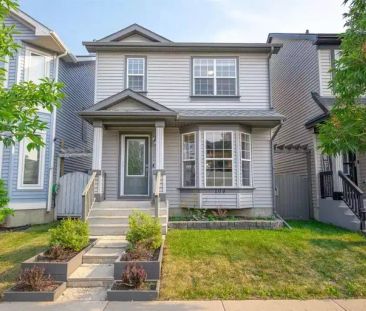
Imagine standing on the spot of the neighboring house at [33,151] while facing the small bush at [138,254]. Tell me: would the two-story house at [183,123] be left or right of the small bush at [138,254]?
left

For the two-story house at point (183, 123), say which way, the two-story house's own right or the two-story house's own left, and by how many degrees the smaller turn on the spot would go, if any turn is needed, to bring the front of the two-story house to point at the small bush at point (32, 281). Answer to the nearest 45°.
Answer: approximately 45° to the two-story house's own right

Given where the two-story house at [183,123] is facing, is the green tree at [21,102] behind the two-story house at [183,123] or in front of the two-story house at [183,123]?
in front

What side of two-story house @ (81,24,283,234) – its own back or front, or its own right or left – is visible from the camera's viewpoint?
front

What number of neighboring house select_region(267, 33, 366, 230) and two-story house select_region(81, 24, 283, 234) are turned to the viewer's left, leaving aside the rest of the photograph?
0

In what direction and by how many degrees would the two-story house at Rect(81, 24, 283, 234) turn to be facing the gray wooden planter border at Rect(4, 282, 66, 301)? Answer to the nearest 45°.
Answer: approximately 45° to its right

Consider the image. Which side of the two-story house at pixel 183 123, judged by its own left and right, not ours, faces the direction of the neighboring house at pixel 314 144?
left

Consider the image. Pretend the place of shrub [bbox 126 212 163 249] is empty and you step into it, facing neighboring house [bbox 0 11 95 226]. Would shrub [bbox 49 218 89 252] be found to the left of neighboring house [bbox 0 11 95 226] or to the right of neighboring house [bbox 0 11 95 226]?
left

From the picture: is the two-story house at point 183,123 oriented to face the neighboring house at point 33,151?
no

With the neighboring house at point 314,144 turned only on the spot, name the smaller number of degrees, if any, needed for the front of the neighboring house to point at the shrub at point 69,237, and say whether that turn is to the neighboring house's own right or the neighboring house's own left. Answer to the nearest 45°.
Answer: approximately 90° to the neighboring house's own right

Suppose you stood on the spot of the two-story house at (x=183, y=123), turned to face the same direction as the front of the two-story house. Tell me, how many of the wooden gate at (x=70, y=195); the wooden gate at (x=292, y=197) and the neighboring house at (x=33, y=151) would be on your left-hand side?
1

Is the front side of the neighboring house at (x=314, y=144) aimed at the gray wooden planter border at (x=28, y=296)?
no

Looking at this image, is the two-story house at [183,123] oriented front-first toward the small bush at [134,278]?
yes

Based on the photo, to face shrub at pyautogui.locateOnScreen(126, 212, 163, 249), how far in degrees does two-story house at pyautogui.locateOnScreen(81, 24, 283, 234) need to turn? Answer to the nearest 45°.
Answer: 0° — it already faces it

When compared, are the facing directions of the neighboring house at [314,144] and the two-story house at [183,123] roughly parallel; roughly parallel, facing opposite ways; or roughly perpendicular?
roughly parallel

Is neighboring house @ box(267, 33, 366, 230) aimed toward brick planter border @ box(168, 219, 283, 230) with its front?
no

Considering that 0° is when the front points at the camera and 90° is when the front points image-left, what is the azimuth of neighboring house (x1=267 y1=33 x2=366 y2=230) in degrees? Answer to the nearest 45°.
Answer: approximately 315°
